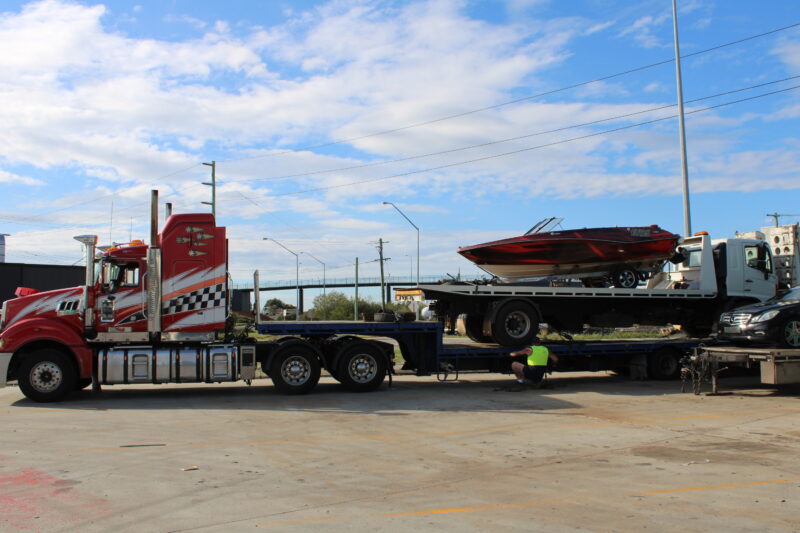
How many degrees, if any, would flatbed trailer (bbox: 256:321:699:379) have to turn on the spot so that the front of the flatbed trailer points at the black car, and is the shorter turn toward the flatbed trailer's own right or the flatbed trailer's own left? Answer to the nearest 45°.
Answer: approximately 180°

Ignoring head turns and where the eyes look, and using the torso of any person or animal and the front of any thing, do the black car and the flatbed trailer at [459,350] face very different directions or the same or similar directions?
same or similar directions

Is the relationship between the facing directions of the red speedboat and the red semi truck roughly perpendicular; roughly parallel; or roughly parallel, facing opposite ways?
roughly parallel

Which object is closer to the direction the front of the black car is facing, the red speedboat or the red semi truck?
the red semi truck

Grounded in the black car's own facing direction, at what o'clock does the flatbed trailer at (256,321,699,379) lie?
The flatbed trailer is roughly at 1 o'clock from the black car.

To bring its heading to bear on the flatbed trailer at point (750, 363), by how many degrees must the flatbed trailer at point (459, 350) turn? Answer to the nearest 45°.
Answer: approximately 180°

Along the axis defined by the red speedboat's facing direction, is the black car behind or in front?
behind

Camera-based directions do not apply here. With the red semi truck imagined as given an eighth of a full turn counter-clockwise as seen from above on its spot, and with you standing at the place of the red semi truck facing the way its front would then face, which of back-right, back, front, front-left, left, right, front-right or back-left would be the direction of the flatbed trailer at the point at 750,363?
back-left

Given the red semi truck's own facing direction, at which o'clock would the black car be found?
The black car is roughly at 6 o'clock from the red semi truck.

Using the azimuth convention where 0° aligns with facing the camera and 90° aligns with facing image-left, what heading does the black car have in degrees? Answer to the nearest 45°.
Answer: approximately 45°

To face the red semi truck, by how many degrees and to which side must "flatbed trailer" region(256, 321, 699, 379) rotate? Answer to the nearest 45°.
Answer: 0° — it already faces it

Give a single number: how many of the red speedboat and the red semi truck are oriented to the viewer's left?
2

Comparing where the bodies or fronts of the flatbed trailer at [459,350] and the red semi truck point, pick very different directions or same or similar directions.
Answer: same or similar directions

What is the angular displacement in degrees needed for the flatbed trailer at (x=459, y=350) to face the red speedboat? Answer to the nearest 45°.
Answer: approximately 135° to its right

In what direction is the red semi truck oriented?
to the viewer's left

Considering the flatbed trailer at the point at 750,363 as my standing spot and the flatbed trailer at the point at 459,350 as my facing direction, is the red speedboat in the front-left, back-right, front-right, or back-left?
front-right

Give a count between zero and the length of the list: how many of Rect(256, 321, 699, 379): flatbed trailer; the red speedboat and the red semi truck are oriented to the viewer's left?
3

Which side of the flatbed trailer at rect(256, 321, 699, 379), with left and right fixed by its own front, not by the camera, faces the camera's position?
left

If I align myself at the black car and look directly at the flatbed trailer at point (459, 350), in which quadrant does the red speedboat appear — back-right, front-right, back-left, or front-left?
front-right

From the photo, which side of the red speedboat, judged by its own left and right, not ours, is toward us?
left
